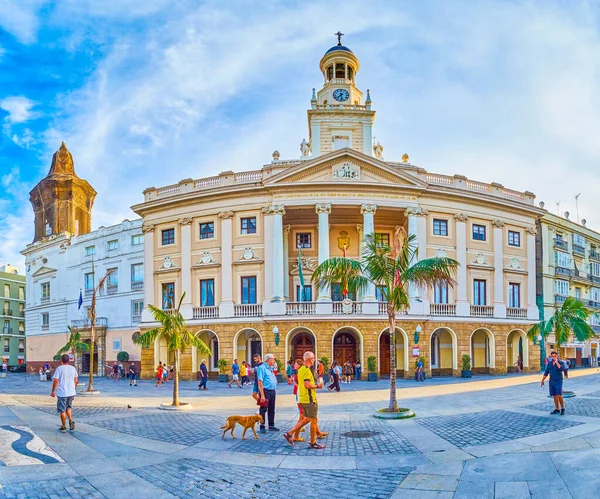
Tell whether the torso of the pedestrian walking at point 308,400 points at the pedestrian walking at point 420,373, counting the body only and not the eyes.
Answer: no

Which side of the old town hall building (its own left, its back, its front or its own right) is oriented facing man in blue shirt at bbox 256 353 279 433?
front

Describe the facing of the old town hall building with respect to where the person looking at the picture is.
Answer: facing the viewer

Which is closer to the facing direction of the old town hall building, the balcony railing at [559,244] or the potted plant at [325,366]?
the potted plant

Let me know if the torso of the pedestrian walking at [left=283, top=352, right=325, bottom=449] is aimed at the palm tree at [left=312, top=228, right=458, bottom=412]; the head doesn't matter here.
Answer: no

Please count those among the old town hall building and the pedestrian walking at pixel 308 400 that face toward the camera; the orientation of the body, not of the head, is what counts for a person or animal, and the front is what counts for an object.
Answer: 1

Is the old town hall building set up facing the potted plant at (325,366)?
yes

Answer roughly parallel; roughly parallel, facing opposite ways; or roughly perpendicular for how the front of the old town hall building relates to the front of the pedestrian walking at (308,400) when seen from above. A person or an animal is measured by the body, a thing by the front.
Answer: roughly perpendicular

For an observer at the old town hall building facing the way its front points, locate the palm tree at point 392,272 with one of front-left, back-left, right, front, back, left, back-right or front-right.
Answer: front

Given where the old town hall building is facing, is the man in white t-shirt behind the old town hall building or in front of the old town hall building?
in front
